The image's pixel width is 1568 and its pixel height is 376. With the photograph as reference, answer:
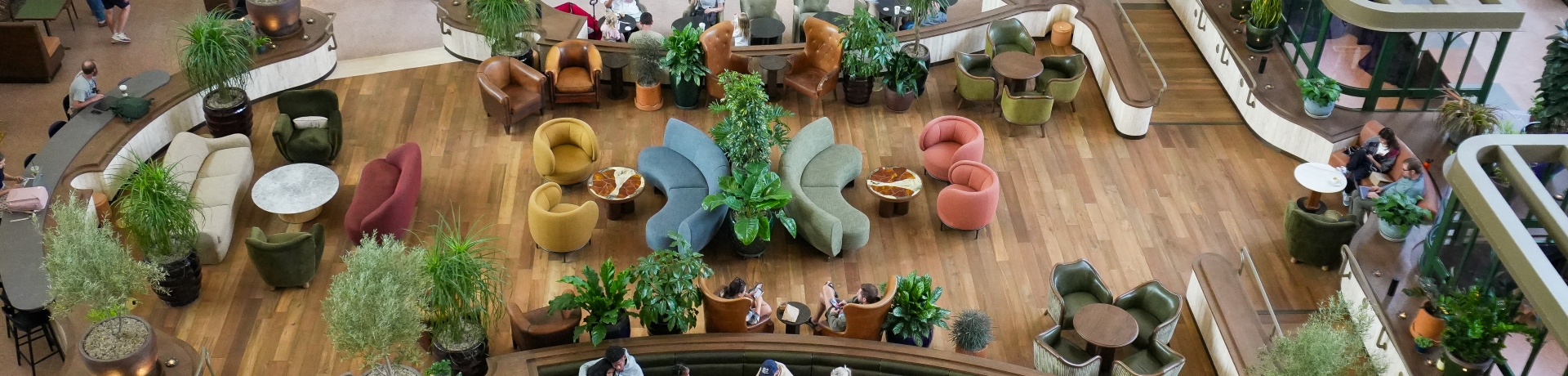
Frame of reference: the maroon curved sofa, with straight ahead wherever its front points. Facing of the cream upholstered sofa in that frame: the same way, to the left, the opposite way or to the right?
the opposite way

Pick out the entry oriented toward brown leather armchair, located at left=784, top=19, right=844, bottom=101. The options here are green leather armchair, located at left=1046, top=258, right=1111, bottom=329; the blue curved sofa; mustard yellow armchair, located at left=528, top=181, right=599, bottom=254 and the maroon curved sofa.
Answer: the mustard yellow armchair

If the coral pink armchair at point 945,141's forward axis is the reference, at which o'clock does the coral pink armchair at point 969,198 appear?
the coral pink armchair at point 969,198 is roughly at 10 o'clock from the coral pink armchair at point 945,141.

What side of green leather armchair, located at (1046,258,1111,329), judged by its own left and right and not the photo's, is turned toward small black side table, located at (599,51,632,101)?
back

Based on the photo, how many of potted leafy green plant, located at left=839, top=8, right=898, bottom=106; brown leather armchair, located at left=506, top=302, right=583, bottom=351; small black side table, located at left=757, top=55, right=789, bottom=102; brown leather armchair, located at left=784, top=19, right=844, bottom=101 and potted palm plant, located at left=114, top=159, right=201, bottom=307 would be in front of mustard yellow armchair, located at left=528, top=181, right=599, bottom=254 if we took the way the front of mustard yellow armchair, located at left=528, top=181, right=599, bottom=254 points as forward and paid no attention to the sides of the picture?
3

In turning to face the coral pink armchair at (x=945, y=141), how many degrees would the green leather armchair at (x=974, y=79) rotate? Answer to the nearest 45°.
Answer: approximately 90° to its right

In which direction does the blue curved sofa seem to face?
to the viewer's left

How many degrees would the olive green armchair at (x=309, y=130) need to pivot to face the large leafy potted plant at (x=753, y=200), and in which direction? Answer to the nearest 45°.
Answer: approximately 45° to its left

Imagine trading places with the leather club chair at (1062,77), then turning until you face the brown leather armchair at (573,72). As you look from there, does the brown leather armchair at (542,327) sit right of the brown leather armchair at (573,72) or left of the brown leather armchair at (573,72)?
left

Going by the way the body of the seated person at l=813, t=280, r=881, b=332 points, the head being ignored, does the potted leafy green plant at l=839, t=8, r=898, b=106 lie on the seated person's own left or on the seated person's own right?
on the seated person's own right

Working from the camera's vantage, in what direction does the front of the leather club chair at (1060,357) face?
facing away from the viewer and to the right of the viewer

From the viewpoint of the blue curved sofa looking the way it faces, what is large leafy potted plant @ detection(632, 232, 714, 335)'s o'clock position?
The large leafy potted plant is roughly at 9 o'clock from the blue curved sofa.

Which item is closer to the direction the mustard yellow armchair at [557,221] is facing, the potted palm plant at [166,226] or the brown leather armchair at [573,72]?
the brown leather armchair

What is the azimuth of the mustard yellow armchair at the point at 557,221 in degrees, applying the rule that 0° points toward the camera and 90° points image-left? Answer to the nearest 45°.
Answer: approximately 225°
